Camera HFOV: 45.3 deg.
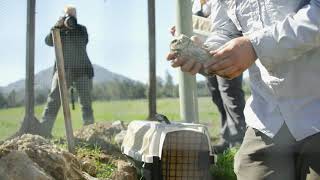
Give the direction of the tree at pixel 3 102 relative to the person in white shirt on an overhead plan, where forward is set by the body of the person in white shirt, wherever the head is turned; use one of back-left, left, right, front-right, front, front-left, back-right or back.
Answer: right

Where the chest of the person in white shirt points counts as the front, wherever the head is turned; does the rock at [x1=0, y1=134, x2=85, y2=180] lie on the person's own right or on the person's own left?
on the person's own right

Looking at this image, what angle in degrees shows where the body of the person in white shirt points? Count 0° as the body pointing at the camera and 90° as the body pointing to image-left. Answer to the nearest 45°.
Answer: approximately 45°

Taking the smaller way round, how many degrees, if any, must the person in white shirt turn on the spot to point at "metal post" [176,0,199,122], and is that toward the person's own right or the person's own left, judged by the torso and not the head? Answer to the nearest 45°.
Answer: approximately 135° to the person's own right

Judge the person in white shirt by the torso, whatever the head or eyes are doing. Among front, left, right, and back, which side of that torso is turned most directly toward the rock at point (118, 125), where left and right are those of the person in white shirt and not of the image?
right

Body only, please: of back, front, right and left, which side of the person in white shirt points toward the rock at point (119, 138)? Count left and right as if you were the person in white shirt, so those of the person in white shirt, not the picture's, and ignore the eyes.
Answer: right

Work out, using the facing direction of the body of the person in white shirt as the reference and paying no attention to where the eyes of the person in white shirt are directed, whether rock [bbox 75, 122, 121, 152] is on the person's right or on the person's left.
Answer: on the person's right

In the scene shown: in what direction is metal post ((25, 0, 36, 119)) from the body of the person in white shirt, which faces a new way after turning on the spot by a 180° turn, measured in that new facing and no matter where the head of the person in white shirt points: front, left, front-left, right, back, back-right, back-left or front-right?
left

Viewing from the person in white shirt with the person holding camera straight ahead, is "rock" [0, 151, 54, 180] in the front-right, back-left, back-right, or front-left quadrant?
front-left
